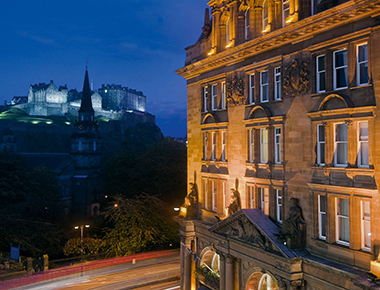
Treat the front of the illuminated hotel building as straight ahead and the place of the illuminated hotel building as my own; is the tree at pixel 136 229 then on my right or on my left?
on my right

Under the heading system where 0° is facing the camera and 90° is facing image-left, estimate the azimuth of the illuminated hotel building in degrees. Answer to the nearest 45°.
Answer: approximately 45°
